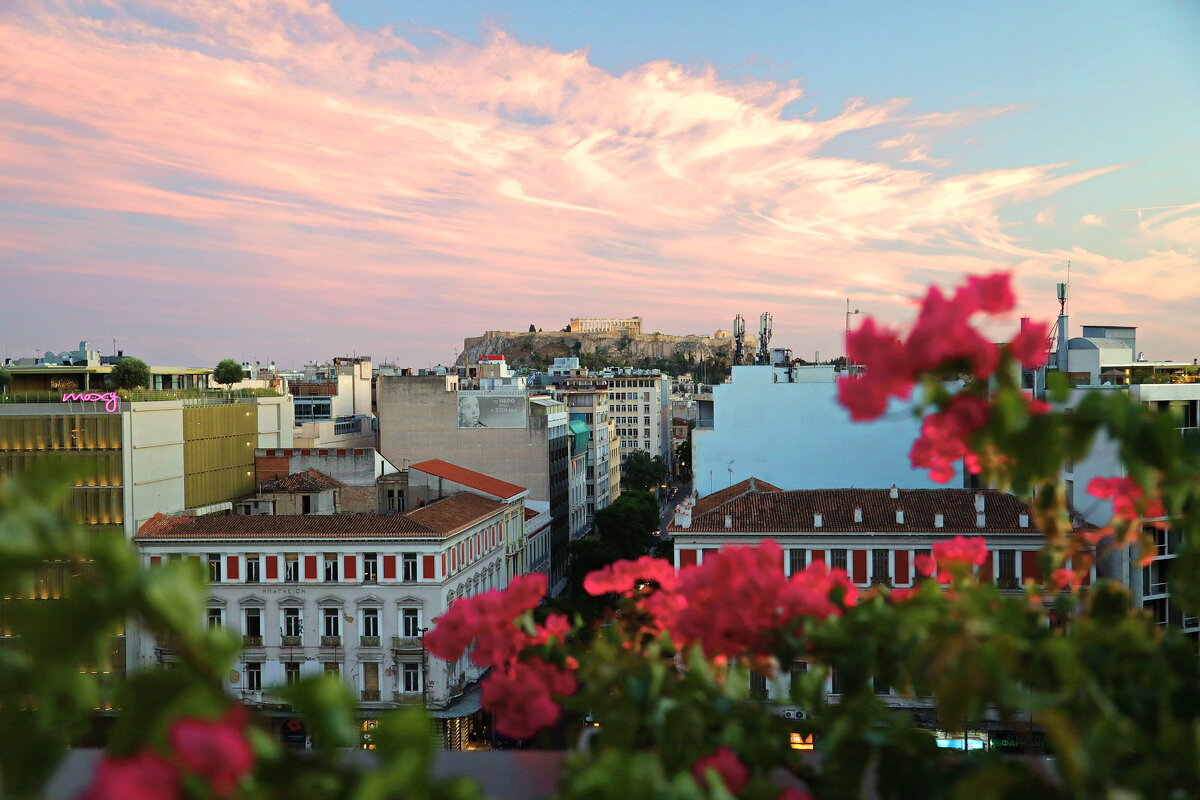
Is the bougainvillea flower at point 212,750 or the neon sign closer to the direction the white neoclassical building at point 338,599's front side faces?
the bougainvillea flower

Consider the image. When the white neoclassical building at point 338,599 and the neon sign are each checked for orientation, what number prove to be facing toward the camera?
2

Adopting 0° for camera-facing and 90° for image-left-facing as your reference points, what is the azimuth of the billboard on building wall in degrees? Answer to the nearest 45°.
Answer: approximately 0°

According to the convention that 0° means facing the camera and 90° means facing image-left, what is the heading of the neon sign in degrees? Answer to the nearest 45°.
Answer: approximately 0°

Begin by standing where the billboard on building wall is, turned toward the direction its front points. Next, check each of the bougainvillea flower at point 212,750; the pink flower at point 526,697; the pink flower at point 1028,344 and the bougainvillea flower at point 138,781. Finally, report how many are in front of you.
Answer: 4

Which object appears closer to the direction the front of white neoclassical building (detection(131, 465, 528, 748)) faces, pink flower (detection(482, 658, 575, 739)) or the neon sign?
the pink flower

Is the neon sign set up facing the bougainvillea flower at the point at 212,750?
yes

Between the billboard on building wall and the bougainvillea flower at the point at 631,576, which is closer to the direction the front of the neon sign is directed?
the bougainvillea flower

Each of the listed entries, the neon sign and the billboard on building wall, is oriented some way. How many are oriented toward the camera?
2

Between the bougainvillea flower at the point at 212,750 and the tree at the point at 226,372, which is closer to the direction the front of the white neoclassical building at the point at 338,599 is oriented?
the bougainvillea flower
